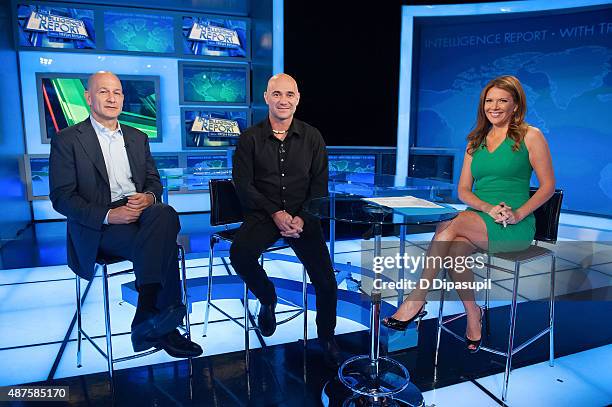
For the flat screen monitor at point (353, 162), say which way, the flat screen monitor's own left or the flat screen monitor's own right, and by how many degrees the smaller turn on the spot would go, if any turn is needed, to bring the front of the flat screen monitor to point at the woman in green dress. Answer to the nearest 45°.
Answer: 0° — it already faces them

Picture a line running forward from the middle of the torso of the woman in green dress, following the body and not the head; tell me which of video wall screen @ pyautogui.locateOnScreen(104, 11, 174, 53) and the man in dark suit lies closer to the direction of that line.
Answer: the man in dark suit

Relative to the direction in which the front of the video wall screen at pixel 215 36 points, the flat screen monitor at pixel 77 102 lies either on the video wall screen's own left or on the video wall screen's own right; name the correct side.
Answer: on the video wall screen's own right

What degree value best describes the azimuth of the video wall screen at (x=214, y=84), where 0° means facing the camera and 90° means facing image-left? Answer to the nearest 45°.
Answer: approximately 0°
